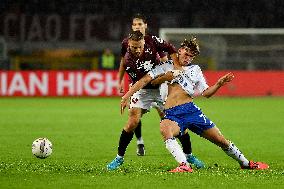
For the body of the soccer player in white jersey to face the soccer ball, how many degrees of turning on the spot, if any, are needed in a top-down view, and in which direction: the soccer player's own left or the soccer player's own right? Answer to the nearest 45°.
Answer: approximately 45° to the soccer player's own right

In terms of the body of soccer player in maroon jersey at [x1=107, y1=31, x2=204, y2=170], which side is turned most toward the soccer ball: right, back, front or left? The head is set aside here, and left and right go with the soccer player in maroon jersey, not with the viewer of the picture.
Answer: right

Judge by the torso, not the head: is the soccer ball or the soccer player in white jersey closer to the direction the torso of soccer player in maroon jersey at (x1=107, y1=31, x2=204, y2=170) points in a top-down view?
the soccer player in white jersey

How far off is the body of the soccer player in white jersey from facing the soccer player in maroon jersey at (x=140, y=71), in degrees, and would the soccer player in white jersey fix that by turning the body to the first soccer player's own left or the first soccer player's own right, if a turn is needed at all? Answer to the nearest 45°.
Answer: approximately 90° to the first soccer player's own right

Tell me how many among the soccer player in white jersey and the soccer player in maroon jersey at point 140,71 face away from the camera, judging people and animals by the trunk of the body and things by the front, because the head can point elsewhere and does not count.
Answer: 0

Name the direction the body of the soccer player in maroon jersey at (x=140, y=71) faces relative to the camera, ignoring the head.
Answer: toward the camera

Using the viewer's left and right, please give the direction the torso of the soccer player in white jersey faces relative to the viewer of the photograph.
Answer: facing the viewer and to the left of the viewer
